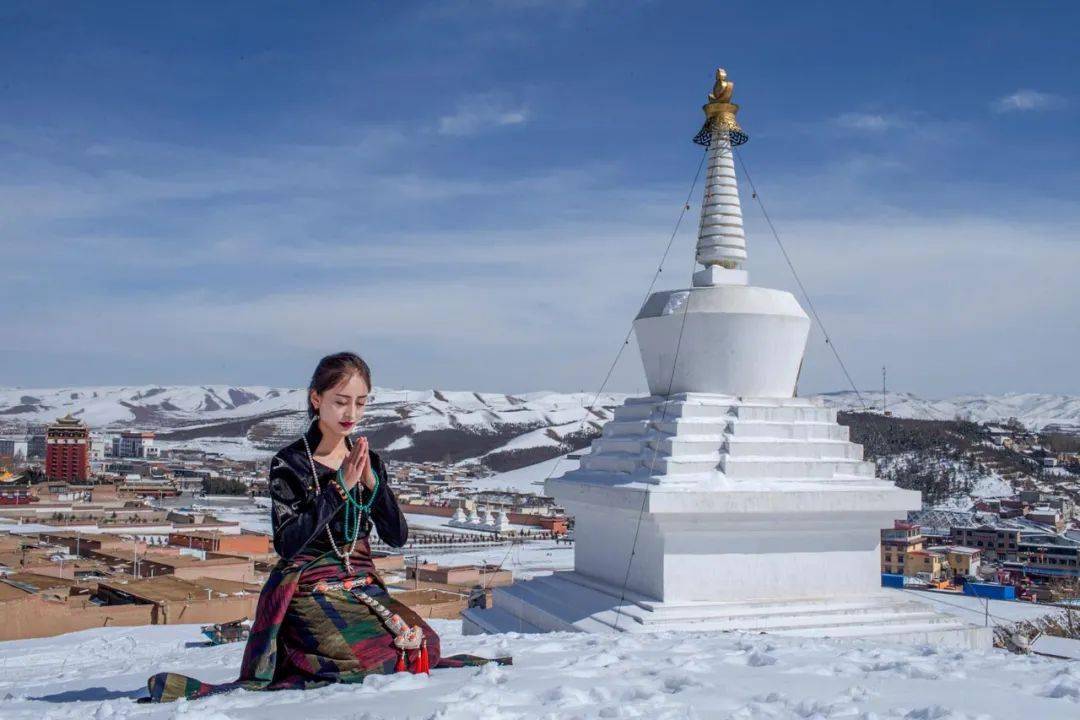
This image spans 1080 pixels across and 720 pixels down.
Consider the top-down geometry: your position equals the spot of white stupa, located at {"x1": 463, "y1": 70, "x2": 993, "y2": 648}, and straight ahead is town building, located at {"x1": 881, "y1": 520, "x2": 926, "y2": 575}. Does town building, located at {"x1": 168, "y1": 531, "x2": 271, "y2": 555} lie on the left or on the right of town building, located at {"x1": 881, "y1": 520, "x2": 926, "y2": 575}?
left

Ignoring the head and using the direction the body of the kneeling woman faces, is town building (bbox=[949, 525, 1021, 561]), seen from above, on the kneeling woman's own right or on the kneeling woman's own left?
on the kneeling woman's own left

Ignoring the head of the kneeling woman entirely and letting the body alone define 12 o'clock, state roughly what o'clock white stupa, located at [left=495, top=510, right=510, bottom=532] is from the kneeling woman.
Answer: The white stupa is roughly at 8 o'clock from the kneeling woman.

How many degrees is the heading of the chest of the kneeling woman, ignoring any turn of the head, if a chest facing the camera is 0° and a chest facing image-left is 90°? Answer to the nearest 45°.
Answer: approximately 315°

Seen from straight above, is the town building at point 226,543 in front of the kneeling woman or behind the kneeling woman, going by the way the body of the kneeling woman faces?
behind

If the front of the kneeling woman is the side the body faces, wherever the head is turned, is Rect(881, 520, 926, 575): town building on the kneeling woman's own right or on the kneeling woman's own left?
on the kneeling woman's own left

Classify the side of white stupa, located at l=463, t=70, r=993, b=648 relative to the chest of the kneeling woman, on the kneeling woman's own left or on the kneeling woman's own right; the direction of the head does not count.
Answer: on the kneeling woman's own left
